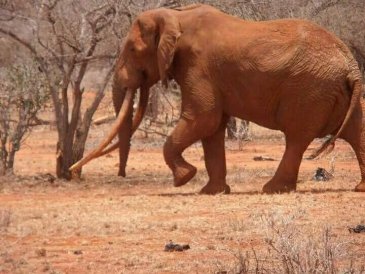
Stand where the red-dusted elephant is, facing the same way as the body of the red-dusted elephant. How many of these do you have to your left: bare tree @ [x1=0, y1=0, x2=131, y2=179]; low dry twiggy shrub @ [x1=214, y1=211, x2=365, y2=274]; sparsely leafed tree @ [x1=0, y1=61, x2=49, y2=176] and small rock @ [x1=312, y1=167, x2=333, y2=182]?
1

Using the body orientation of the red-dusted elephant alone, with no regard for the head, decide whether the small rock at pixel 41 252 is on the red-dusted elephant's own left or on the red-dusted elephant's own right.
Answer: on the red-dusted elephant's own left

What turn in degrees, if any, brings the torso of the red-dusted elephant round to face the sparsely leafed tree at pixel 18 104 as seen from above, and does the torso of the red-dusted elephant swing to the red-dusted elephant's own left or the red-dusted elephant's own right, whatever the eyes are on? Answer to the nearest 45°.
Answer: approximately 45° to the red-dusted elephant's own right

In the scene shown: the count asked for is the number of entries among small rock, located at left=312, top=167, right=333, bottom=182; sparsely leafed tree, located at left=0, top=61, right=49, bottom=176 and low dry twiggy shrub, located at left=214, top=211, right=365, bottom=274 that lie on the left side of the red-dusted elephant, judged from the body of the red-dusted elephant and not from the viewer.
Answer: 1

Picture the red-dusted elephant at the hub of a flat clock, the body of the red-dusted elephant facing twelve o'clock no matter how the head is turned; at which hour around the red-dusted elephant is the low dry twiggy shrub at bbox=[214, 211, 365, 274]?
The low dry twiggy shrub is roughly at 9 o'clock from the red-dusted elephant.

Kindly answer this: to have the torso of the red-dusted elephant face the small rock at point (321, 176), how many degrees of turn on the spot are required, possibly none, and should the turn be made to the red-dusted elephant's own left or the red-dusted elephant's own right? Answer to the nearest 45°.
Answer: approximately 135° to the red-dusted elephant's own right

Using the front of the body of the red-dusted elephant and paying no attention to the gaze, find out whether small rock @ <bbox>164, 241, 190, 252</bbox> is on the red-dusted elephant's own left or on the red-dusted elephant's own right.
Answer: on the red-dusted elephant's own left

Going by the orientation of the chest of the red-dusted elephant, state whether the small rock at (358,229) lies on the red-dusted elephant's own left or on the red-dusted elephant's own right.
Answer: on the red-dusted elephant's own left

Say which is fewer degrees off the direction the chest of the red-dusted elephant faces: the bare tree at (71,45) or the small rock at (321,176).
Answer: the bare tree

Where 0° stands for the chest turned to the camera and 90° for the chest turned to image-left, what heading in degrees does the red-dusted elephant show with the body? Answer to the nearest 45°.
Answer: approximately 90°
